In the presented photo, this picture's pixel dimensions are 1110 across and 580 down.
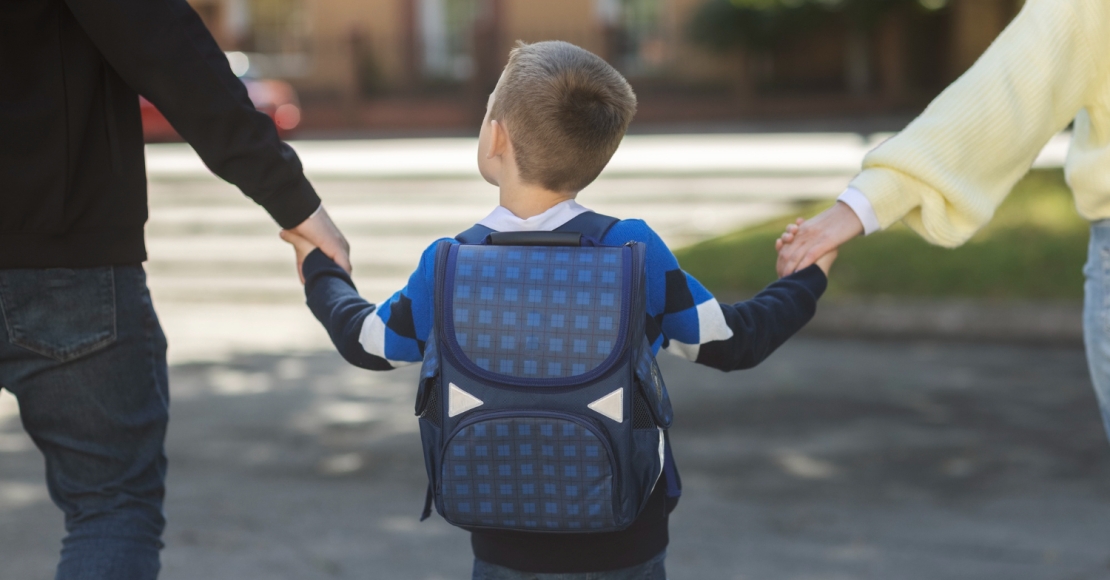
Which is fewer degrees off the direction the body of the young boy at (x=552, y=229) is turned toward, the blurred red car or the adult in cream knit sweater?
the blurred red car

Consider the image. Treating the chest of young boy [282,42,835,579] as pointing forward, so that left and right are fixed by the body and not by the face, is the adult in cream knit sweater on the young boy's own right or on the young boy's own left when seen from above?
on the young boy's own right

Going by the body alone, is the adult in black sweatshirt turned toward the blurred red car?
yes

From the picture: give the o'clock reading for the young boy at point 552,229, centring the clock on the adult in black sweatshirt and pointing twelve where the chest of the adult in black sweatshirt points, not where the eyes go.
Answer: The young boy is roughly at 4 o'clock from the adult in black sweatshirt.

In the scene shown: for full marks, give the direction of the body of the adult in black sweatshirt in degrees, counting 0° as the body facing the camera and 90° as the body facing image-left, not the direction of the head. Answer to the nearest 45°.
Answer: approximately 180°

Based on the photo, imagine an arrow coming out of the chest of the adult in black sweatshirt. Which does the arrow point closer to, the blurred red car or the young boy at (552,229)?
the blurred red car

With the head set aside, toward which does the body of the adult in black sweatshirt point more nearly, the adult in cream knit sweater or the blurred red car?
the blurred red car

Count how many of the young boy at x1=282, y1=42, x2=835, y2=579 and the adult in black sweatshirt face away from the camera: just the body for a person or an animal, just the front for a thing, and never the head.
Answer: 2

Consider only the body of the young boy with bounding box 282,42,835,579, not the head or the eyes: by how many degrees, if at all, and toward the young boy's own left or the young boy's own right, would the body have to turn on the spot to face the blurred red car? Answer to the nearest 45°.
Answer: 0° — they already face it

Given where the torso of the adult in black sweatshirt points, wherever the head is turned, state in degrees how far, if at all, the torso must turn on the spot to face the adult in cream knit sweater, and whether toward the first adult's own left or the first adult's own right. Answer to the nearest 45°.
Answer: approximately 90° to the first adult's own right

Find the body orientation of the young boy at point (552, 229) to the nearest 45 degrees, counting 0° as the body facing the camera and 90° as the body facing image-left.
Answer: approximately 180°
